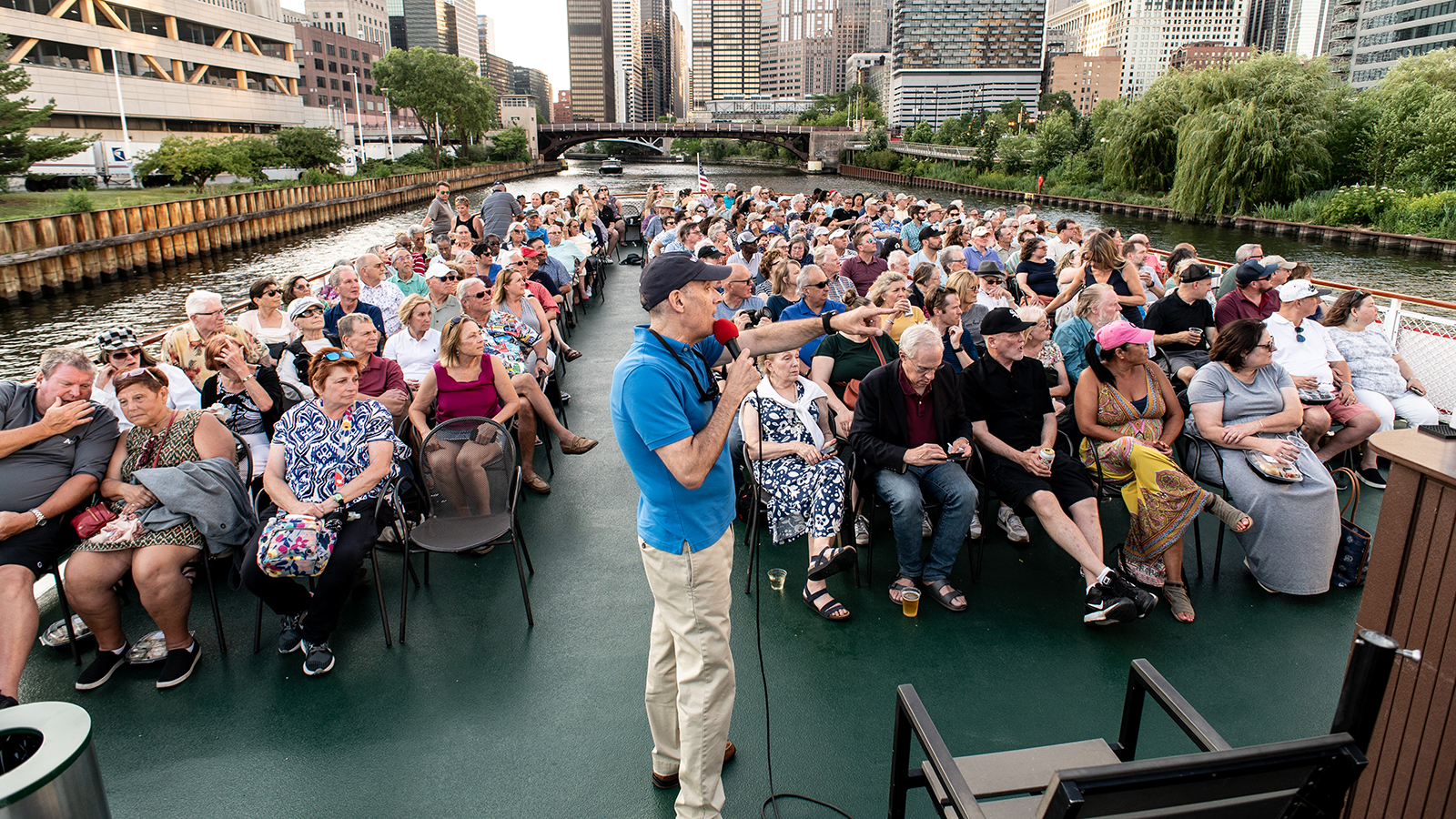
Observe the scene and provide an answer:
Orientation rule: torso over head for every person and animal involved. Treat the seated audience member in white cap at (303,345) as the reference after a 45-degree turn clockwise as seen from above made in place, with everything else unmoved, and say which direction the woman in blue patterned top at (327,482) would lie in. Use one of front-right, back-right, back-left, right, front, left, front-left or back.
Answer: front

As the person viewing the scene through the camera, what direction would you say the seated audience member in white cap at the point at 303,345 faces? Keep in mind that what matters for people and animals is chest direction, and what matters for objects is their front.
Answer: facing the viewer and to the right of the viewer

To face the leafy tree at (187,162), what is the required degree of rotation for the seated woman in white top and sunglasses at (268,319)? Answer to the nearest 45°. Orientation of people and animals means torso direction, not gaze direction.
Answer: approximately 135° to their left

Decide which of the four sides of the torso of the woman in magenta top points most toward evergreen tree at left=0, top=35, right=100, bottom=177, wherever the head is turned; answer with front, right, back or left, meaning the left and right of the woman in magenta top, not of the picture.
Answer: back

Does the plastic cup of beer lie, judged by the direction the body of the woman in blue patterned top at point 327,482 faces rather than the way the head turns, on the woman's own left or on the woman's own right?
on the woman's own left

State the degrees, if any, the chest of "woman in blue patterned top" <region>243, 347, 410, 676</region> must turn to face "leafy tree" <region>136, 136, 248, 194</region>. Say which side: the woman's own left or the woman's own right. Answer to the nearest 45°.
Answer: approximately 180°

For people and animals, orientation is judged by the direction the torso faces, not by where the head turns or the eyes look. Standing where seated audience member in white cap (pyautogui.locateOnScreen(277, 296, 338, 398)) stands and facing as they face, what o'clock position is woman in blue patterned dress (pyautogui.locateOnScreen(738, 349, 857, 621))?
The woman in blue patterned dress is roughly at 12 o'clock from the seated audience member in white cap.

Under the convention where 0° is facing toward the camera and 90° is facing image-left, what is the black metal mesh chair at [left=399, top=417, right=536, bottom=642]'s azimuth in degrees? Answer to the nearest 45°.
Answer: approximately 0°

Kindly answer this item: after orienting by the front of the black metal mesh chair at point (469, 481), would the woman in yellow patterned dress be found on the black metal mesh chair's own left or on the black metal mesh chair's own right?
on the black metal mesh chair's own left
